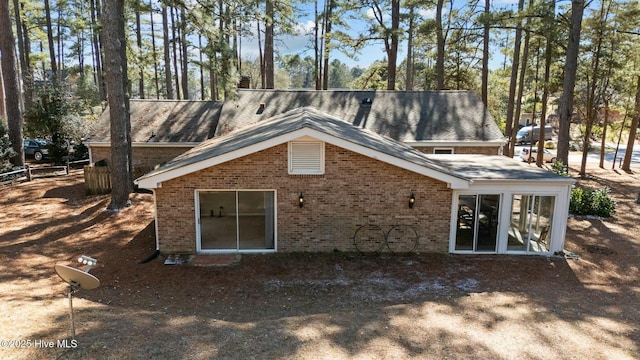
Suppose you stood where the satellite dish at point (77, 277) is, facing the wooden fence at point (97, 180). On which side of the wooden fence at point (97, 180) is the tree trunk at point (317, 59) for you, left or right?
right

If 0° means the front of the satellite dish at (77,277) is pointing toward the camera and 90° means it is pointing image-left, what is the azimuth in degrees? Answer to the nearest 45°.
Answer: approximately 225°

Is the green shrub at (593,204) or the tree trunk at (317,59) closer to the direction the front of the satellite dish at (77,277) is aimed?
the tree trunk

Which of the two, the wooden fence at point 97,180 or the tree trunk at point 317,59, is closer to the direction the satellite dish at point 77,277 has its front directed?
the tree trunk

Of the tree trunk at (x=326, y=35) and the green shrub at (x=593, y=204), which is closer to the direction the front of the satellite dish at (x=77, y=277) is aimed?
the tree trunk

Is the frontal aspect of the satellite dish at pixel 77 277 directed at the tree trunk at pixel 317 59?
yes

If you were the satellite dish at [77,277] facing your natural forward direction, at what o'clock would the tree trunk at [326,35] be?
The tree trunk is roughly at 12 o'clock from the satellite dish.

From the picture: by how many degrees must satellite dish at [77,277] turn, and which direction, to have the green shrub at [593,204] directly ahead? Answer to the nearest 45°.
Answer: approximately 45° to its right

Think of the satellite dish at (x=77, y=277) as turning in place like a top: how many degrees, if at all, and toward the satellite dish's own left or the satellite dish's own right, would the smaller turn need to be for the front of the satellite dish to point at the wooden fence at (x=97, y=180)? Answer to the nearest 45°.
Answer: approximately 45° to the satellite dish's own left
